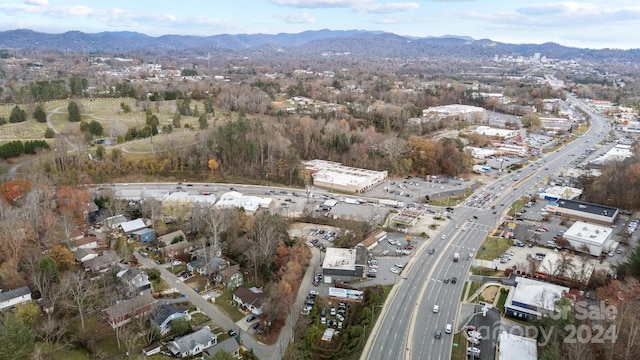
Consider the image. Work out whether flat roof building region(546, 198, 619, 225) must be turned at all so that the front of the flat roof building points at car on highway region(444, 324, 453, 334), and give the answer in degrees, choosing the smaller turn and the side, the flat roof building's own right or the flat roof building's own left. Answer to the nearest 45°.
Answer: approximately 45° to the flat roof building's own left

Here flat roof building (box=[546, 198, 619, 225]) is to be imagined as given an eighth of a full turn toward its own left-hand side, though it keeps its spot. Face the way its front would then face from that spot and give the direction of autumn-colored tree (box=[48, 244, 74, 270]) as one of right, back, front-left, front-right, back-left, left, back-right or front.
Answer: front-right

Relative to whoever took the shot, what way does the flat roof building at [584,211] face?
facing the viewer and to the left of the viewer

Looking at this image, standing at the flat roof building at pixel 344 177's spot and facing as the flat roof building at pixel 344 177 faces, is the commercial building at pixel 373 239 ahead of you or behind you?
ahead

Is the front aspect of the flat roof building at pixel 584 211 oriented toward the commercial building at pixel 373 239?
yes

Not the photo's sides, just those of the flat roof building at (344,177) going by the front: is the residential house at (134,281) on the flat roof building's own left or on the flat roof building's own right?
on the flat roof building's own right

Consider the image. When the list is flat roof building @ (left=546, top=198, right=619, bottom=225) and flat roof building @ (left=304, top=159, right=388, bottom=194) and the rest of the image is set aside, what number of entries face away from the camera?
0

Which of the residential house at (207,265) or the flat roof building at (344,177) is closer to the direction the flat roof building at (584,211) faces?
the residential house

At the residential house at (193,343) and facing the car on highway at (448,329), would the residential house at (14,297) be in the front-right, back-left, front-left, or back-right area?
back-left

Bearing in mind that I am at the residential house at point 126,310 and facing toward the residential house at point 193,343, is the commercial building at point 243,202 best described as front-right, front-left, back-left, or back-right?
back-left

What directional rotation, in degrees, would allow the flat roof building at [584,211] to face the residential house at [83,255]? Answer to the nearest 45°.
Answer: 0° — it already faces it

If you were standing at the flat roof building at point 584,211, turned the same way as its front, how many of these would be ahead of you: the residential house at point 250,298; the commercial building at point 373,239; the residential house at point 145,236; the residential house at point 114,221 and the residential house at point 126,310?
5

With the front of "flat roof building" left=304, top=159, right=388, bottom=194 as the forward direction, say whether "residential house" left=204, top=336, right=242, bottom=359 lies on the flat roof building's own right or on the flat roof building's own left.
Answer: on the flat roof building's own right

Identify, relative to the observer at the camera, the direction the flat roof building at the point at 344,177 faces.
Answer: facing the viewer and to the right of the viewer

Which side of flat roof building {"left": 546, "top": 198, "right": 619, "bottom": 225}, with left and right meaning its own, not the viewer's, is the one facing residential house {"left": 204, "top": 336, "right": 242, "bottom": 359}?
front

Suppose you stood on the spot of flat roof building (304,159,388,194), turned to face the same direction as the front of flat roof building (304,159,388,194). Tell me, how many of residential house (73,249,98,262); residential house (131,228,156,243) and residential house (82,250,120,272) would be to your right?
3

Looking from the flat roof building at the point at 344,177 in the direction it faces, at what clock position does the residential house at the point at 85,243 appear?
The residential house is roughly at 3 o'clock from the flat roof building.

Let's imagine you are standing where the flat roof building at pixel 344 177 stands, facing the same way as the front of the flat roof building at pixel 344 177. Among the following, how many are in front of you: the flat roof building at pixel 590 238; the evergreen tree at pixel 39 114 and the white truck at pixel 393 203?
2

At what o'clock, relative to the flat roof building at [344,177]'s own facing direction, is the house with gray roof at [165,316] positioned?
The house with gray roof is roughly at 2 o'clock from the flat roof building.
